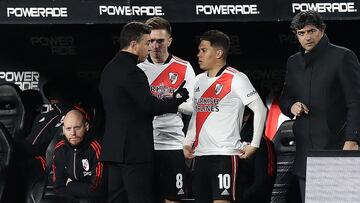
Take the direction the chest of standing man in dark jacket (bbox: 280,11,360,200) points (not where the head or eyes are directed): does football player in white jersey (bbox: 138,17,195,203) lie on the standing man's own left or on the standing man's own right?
on the standing man's own right

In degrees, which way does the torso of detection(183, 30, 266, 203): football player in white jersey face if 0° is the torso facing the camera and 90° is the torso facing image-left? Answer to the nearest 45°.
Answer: approximately 45°

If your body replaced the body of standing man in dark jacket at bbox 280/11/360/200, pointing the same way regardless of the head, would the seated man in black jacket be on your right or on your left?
on your right

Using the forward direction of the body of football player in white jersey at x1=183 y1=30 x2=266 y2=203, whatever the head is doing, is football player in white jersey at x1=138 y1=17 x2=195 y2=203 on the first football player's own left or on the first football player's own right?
on the first football player's own right

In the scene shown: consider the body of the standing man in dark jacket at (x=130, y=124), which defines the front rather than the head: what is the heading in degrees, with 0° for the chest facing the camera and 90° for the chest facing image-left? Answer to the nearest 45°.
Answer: approximately 225°

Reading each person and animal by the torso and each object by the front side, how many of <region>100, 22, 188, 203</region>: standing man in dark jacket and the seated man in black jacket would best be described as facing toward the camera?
1

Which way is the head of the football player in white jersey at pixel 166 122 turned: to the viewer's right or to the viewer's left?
to the viewer's left
